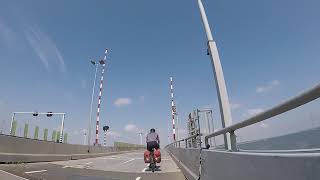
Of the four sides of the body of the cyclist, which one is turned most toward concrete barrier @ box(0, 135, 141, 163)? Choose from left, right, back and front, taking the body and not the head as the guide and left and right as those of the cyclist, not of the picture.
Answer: left

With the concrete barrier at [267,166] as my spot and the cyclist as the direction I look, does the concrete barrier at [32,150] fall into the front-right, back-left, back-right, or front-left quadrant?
front-left

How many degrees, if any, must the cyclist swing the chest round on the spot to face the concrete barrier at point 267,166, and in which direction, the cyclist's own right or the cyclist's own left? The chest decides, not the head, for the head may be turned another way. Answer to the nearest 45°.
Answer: approximately 180°

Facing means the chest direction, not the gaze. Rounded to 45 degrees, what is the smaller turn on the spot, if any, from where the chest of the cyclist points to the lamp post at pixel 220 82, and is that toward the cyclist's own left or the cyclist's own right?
approximately 180°

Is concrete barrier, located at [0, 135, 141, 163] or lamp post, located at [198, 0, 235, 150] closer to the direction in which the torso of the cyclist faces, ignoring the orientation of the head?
the concrete barrier

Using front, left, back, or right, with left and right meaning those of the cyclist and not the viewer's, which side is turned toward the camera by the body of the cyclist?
back

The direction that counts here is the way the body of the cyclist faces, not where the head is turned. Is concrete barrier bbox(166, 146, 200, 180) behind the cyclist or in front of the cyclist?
behind
